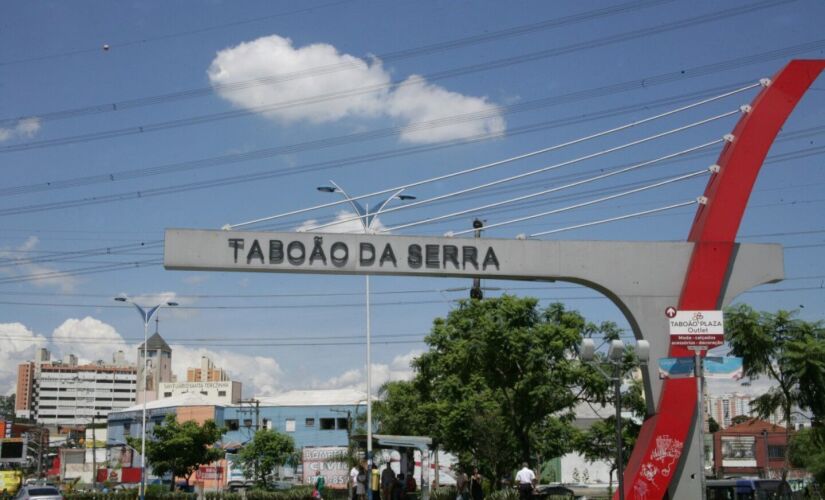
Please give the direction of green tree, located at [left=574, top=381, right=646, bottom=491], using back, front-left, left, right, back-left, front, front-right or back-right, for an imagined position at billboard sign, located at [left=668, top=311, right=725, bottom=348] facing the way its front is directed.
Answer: back

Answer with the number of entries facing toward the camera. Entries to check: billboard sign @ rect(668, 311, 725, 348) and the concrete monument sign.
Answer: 2

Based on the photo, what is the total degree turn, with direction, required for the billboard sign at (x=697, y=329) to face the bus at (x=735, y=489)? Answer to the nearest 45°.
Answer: approximately 180°

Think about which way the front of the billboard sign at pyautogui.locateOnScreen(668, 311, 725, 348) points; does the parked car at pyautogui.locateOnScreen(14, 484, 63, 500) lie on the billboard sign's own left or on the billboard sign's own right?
on the billboard sign's own right

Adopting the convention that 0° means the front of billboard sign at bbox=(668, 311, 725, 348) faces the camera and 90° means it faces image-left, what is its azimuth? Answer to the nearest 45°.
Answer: approximately 0°

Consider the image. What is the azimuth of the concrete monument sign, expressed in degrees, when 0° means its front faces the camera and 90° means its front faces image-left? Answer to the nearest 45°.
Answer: approximately 0°

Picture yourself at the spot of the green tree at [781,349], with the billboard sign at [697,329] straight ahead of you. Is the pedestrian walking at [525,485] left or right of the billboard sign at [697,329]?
right
